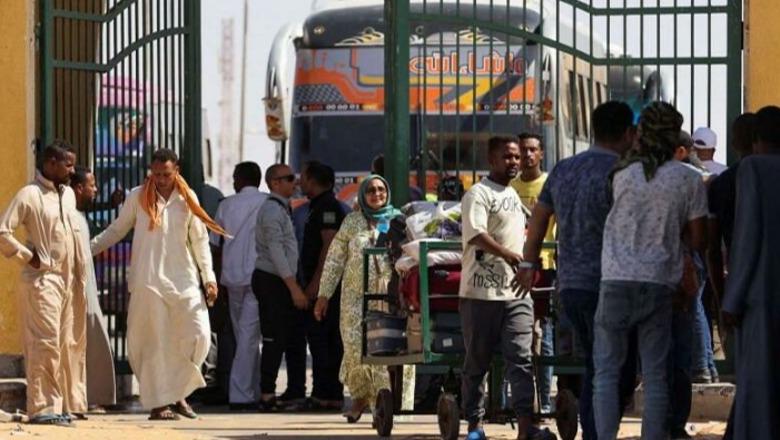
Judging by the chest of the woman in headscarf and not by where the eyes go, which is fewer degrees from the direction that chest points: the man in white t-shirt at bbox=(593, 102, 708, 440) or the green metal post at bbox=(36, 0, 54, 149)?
the man in white t-shirt

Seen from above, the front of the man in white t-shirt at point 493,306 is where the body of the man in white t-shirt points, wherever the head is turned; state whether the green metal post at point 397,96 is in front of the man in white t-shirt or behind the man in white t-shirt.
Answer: behind

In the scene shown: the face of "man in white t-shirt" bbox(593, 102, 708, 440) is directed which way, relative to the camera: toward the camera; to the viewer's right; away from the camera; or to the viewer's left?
away from the camera
